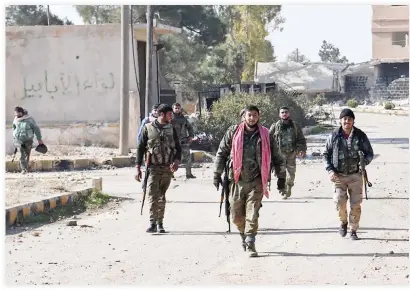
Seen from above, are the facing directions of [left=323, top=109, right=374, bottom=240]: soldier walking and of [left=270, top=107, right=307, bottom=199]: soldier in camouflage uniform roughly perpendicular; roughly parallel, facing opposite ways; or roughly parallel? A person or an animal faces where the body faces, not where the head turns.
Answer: roughly parallel

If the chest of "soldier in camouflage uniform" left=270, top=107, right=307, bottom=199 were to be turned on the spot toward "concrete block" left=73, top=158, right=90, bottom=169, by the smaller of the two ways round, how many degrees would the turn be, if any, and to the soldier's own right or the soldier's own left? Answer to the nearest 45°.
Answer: approximately 135° to the soldier's own right

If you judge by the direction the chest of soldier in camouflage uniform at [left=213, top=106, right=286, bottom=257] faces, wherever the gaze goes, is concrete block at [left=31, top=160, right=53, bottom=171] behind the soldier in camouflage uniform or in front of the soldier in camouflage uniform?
behind

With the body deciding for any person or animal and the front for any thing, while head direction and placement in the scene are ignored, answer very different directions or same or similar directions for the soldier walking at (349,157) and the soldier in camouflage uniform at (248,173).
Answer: same or similar directions

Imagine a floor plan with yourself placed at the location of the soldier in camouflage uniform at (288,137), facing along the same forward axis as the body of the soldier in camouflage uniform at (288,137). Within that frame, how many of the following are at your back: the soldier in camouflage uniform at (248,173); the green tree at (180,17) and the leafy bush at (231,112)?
2

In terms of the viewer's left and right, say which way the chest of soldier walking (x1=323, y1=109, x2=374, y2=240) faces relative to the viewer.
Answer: facing the viewer

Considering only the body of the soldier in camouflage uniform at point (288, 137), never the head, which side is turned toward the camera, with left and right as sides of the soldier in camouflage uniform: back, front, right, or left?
front

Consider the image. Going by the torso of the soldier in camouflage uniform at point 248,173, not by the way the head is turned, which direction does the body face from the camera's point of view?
toward the camera

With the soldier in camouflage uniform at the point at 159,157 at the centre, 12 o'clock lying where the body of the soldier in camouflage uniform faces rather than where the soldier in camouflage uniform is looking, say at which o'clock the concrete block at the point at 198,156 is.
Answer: The concrete block is roughly at 6 o'clock from the soldier in camouflage uniform.

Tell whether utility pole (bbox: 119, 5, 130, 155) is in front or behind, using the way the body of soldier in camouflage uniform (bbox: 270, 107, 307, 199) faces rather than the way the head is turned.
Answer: behind

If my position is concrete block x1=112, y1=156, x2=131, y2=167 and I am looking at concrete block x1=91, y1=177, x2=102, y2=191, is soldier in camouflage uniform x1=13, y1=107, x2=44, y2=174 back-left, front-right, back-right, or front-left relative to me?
front-right

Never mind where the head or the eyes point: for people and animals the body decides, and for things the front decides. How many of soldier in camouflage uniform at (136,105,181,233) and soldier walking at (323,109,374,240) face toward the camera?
2

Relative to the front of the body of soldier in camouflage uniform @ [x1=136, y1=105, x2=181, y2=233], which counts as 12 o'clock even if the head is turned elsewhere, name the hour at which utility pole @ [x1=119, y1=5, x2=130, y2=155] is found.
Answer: The utility pole is roughly at 6 o'clock from the soldier in camouflage uniform.

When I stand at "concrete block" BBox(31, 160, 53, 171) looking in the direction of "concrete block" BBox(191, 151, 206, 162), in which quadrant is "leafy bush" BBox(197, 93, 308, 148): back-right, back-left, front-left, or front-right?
front-left

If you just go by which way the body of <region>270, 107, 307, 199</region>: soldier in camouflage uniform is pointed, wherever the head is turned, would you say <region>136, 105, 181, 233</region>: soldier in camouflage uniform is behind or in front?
in front

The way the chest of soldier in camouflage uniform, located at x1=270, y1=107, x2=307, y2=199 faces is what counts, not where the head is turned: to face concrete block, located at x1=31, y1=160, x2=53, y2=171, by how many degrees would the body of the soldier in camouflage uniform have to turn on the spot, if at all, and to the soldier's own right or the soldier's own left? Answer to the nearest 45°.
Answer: approximately 135° to the soldier's own right
